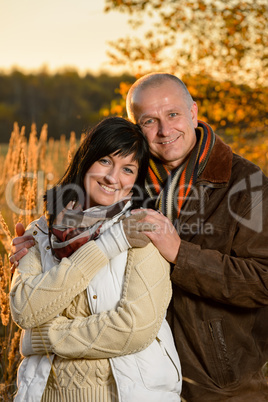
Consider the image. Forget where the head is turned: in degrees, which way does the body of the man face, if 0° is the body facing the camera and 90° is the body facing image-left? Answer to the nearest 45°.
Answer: approximately 45°

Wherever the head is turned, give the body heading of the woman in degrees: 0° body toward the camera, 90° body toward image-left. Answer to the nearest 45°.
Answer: approximately 0°

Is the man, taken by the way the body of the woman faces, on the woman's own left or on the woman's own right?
on the woman's own left

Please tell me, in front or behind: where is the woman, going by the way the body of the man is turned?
in front
